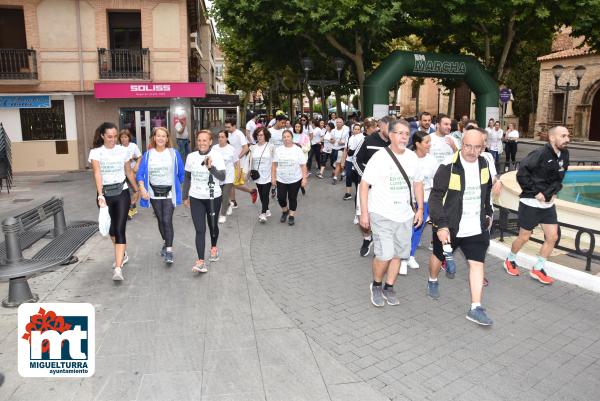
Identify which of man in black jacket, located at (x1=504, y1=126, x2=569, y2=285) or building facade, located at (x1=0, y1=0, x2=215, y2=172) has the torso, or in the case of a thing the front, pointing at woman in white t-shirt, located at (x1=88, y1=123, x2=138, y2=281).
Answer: the building facade

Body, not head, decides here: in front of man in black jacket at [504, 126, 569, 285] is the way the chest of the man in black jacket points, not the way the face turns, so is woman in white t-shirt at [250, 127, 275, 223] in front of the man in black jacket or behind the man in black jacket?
behind

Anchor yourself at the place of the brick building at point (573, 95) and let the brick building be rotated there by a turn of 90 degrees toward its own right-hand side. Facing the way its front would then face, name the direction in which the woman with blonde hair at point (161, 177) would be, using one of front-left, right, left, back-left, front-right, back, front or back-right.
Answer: back-left

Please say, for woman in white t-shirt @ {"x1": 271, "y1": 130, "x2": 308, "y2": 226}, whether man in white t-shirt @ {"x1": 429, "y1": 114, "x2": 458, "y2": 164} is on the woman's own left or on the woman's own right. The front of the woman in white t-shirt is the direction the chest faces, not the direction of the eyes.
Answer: on the woman's own left

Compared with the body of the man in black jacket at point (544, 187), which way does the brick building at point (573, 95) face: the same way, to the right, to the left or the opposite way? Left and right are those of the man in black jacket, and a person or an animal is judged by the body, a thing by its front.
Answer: to the right

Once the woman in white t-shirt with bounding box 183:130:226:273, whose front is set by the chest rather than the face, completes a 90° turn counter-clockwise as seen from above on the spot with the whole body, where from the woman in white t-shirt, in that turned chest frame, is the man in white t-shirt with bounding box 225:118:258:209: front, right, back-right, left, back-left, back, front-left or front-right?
left

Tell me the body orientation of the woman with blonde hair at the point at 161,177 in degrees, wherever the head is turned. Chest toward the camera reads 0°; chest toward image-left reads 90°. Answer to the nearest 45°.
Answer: approximately 0°

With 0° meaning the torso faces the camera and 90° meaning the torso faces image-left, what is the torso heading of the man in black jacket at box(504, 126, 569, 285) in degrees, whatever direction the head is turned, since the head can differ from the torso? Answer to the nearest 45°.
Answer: approximately 315°

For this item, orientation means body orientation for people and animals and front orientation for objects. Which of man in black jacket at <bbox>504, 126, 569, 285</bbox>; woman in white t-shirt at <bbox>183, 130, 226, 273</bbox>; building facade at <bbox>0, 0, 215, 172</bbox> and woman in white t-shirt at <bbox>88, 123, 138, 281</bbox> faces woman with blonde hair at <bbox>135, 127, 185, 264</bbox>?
the building facade

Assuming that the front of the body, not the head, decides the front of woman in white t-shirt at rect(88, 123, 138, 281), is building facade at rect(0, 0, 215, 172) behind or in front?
behind
